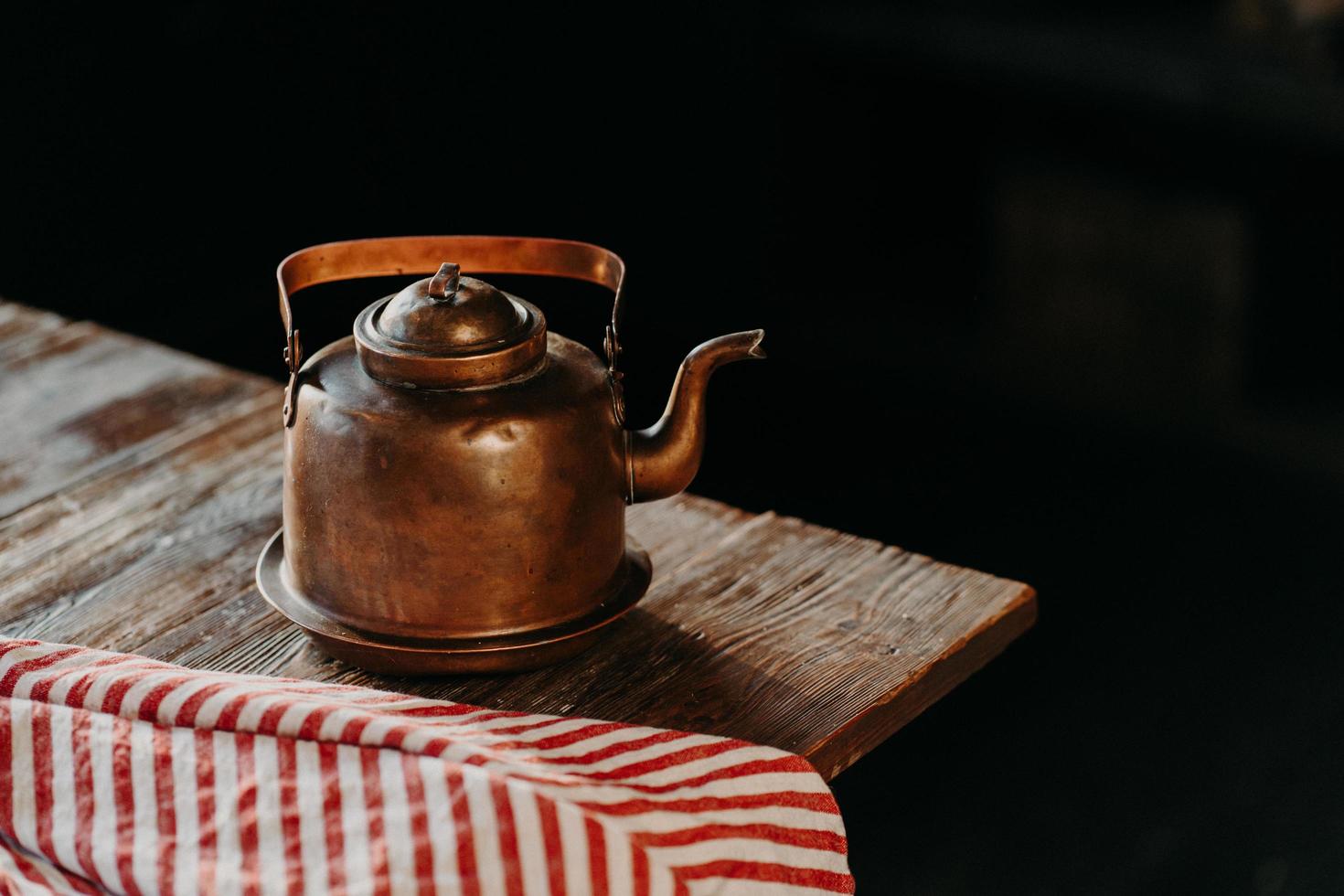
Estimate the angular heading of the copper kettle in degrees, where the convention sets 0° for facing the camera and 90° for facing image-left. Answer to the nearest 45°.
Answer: approximately 270°
